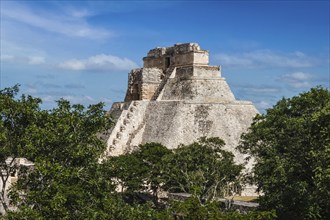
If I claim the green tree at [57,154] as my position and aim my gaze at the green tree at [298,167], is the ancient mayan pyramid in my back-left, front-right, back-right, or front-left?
front-left

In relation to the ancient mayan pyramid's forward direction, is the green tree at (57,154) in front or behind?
in front

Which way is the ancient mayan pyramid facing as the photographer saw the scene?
facing the viewer and to the left of the viewer

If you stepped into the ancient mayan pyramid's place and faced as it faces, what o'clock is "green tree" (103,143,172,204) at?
The green tree is roughly at 11 o'clock from the ancient mayan pyramid.

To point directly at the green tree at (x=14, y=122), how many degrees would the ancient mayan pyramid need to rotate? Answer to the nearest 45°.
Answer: approximately 45° to its left

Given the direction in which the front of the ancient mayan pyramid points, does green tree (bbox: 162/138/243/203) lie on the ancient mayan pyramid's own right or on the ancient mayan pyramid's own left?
on the ancient mayan pyramid's own left

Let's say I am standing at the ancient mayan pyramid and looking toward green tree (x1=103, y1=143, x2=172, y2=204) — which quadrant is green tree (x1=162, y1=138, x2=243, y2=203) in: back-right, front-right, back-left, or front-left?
front-left

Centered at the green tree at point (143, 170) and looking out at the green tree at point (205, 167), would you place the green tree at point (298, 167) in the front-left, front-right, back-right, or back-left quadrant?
front-right

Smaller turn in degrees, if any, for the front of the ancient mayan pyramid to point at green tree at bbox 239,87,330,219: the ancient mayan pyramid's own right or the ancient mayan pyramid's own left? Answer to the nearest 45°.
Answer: approximately 45° to the ancient mayan pyramid's own left
